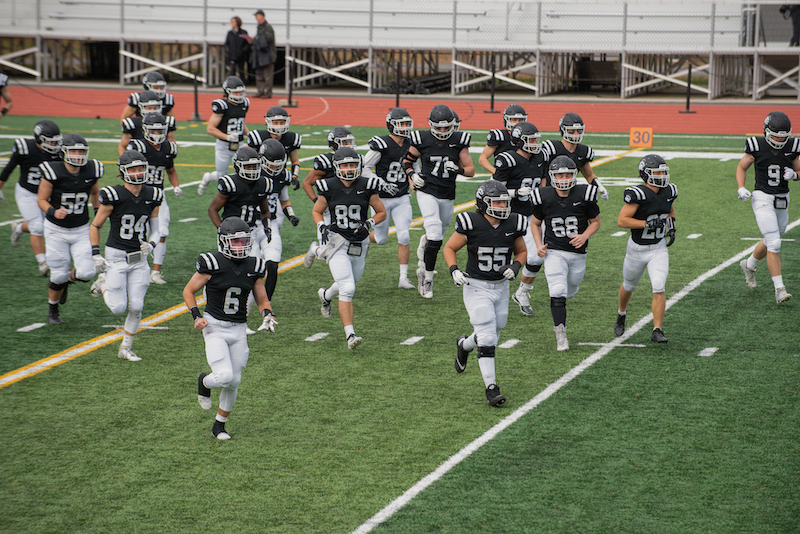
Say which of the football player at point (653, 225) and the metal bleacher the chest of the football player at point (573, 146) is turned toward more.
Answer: the football player

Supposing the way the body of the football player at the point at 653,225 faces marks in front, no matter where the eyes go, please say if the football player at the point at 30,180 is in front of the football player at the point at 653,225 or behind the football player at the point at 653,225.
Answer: behind

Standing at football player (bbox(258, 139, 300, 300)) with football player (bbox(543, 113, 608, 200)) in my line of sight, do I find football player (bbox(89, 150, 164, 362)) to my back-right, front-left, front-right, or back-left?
back-right

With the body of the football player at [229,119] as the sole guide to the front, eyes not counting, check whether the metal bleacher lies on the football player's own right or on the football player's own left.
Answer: on the football player's own left

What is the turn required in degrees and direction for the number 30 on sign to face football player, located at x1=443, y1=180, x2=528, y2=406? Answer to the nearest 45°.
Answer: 0° — it already faces them

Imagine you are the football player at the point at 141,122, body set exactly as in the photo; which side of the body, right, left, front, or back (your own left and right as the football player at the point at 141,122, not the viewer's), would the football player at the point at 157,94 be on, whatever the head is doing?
back

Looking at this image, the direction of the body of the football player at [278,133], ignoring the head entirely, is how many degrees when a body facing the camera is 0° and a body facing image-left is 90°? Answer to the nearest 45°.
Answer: approximately 0°
